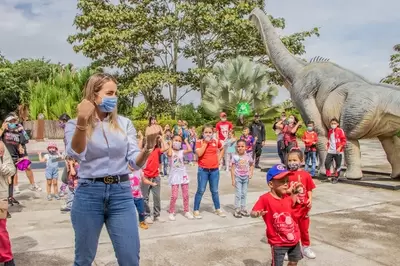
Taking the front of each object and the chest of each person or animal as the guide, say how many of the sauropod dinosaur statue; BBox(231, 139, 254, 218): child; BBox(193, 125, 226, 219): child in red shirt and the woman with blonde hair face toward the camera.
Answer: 3

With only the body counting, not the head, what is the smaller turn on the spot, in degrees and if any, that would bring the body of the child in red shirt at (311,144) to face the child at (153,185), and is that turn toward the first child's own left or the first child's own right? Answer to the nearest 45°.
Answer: approximately 45° to the first child's own right

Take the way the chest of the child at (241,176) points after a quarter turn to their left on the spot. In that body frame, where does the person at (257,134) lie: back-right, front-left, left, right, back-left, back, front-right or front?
left

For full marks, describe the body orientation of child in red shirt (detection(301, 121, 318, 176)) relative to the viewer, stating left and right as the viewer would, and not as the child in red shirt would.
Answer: facing the viewer

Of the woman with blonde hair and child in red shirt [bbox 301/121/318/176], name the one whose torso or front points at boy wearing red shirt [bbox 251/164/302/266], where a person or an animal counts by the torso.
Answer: the child in red shirt

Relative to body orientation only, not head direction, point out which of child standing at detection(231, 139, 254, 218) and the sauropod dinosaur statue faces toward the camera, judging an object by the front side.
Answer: the child standing

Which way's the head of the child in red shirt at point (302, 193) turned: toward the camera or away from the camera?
toward the camera

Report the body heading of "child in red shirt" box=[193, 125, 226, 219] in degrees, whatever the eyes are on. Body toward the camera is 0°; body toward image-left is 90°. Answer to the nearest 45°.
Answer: approximately 0°

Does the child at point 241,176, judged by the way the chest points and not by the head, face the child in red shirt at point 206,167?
no

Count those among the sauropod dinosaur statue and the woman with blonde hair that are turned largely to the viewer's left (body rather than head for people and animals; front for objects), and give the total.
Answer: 1

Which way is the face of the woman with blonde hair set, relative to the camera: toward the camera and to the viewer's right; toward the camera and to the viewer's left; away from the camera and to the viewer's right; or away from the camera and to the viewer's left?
toward the camera and to the viewer's right

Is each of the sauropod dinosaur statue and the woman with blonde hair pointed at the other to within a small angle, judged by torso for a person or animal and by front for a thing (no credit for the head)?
no

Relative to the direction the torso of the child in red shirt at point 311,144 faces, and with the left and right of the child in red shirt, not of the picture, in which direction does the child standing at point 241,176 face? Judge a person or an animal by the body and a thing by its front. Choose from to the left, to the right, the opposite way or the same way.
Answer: the same way

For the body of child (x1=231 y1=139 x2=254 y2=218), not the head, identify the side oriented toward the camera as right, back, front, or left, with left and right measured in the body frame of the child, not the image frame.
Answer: front

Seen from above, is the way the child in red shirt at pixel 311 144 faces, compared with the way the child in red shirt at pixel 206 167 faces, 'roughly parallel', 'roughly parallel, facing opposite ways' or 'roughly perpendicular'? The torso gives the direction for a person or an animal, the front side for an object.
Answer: roughly parallel

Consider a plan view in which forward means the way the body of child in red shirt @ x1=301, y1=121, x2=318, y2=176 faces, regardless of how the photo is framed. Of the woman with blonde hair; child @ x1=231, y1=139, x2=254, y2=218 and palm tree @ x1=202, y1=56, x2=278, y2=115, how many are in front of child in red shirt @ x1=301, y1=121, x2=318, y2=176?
2

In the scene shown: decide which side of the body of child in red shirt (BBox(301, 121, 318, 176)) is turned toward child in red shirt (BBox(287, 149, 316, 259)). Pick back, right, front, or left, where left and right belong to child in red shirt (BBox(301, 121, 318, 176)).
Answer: front

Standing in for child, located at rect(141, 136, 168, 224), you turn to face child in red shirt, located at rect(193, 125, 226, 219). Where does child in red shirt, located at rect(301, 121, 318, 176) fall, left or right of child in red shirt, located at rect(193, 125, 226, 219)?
left

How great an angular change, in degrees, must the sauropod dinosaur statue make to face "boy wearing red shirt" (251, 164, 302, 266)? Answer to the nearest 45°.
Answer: approximately 90° to its left

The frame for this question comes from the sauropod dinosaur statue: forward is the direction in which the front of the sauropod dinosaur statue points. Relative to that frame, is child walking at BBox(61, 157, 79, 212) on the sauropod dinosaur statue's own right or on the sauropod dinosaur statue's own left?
on the sauropod dinosaur statue's own left

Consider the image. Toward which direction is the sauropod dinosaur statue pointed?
to the viewer's left

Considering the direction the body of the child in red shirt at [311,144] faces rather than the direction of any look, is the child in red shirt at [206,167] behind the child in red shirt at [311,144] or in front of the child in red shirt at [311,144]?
in front
